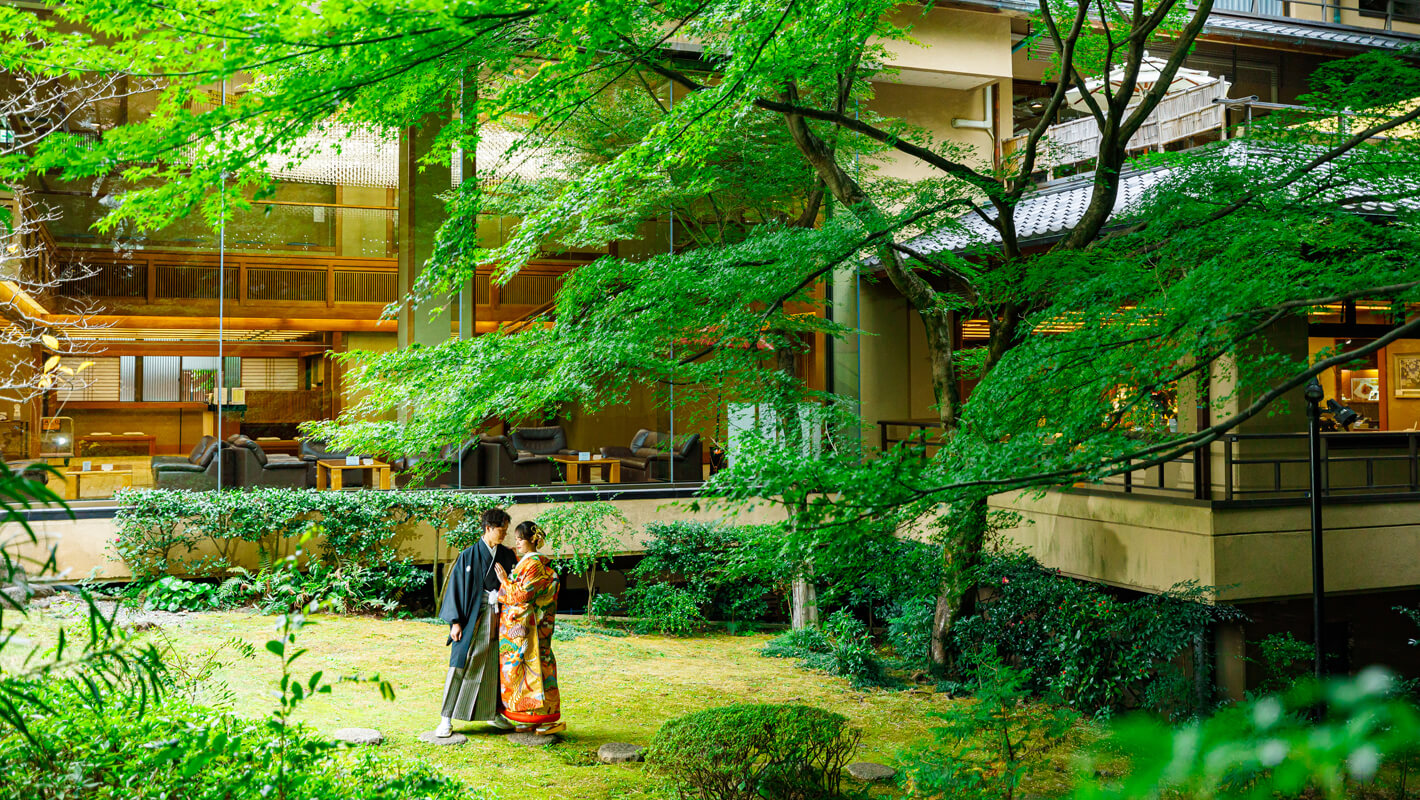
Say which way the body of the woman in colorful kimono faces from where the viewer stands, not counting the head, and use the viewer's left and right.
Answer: facing to the left of the viewer

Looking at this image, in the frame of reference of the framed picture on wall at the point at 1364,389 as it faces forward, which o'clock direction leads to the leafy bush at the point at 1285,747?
The leafy bush is roughly at 12 o'clock from the framed picture on wall.

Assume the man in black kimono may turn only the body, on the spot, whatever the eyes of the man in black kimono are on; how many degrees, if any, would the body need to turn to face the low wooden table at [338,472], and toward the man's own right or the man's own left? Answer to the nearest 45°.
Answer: approximately 135° to the man's own left

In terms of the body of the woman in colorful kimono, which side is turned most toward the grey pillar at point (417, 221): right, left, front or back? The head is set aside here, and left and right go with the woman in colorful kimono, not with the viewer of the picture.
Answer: right

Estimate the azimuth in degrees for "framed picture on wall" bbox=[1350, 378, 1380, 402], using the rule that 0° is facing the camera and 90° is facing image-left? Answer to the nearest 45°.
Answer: approximately 0°

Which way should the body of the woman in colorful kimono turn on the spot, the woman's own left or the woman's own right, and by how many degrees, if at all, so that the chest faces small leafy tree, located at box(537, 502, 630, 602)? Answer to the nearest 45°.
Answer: approximately 90° to the woman's own right
